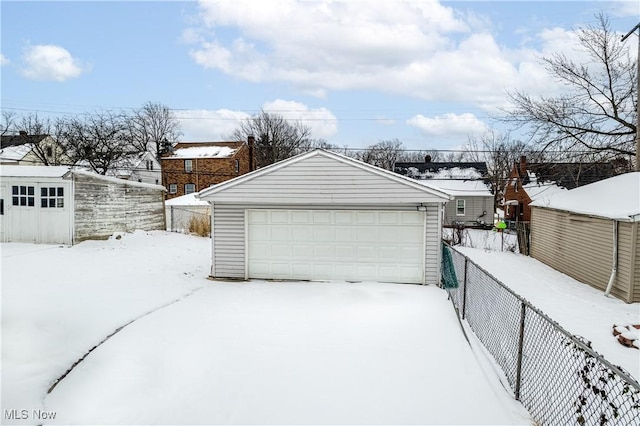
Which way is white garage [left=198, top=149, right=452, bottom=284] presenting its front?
toward the camera

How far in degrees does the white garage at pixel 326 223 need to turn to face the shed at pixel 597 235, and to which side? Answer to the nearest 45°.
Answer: approximately 90° to its left

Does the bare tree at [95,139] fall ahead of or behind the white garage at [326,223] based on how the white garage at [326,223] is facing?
behind

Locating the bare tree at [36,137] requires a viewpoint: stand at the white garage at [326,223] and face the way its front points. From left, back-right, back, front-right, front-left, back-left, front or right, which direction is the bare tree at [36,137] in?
back-right

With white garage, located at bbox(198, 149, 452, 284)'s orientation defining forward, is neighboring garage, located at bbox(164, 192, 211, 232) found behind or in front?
behind

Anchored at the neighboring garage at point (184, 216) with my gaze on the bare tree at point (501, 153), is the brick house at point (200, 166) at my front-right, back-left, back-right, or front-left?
front-left

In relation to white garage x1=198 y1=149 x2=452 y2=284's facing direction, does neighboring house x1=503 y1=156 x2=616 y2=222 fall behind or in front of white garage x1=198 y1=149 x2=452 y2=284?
behind

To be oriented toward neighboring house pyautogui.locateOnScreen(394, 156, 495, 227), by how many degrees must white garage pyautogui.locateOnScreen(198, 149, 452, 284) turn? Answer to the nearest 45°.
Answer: approximately 135° to its left

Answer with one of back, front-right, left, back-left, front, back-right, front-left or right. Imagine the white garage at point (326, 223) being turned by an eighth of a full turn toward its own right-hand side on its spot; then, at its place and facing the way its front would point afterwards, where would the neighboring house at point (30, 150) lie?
right

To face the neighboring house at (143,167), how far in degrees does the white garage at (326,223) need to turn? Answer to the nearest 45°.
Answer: approximately 135° to its right
